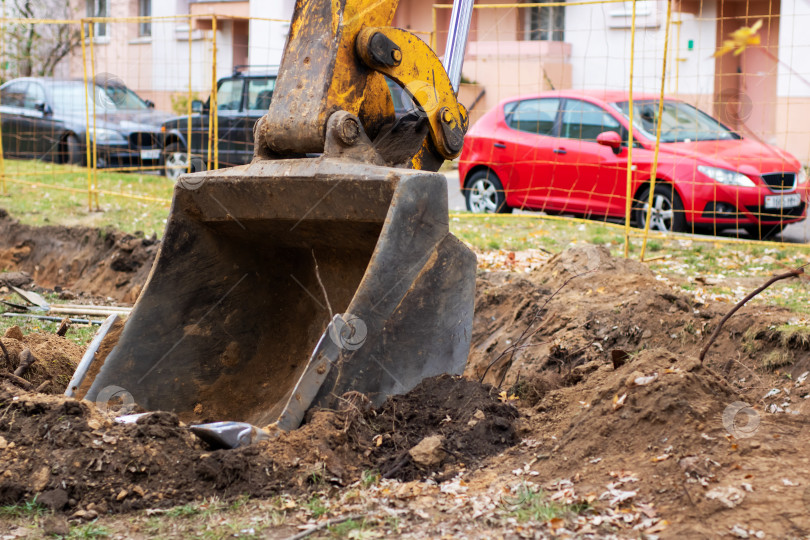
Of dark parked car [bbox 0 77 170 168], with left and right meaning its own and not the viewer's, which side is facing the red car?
front

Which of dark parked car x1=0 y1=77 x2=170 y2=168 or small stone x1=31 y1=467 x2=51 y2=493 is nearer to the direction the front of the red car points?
the small stone

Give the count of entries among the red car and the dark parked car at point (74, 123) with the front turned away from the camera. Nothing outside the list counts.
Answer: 0

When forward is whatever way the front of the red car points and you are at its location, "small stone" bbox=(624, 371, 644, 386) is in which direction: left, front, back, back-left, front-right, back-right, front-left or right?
front-right

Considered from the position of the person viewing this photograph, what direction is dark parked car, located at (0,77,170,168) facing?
facing the viewer and to the right of the viewer

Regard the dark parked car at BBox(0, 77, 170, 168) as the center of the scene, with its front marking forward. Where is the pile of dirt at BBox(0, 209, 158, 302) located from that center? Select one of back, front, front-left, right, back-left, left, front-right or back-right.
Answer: front-right

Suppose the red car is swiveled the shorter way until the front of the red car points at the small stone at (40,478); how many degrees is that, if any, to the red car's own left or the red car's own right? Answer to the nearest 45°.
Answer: approximately 45° to the red car's own right

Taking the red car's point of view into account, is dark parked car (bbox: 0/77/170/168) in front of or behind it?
behind

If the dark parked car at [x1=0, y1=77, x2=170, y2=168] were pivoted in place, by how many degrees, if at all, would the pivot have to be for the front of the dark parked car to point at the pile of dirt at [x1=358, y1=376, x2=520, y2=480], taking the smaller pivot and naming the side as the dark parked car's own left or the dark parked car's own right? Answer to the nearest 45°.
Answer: approximately 45° to the dark parked car's own right

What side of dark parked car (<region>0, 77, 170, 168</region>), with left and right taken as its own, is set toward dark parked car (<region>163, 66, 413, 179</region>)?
front

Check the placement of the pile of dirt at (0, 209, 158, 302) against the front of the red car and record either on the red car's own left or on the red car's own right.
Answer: on the red car's own right
